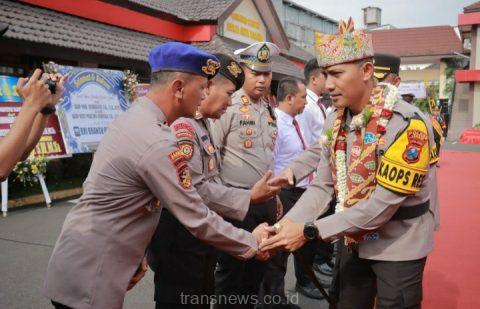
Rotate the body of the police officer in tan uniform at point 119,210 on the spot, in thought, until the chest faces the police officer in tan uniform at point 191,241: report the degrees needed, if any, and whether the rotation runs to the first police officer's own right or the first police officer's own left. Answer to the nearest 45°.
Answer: approximately 45° to the first police officer's own left

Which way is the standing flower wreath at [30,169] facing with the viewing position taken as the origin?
facing the viewer

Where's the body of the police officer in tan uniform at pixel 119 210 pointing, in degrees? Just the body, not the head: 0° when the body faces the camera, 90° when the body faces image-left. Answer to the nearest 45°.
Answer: approximately 270°

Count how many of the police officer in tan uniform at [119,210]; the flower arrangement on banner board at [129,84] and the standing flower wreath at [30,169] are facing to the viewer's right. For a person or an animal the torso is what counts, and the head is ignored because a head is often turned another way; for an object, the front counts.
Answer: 1

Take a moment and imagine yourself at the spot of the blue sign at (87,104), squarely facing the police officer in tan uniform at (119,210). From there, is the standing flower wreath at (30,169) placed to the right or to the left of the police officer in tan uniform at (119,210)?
right

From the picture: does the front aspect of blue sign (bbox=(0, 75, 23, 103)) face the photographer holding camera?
yes

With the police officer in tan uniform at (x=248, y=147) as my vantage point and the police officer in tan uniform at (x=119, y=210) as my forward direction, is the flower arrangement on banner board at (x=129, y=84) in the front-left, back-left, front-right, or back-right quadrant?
back-right

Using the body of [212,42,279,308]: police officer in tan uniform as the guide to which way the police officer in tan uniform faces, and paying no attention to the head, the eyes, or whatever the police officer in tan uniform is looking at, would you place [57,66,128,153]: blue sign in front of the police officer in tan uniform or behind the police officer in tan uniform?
behind

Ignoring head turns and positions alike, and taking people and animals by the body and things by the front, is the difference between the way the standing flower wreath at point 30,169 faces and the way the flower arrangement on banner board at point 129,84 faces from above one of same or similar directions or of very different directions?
same or similar directions

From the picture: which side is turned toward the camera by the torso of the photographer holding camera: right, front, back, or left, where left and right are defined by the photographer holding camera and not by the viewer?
right
